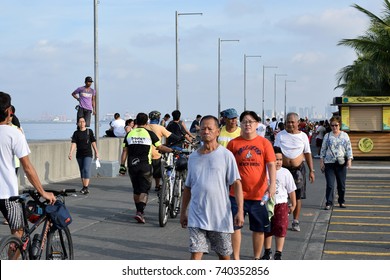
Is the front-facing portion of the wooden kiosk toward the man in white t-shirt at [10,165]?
yes

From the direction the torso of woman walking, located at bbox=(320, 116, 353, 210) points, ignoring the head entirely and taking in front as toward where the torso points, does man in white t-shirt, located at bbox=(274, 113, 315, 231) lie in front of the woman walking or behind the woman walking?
in front

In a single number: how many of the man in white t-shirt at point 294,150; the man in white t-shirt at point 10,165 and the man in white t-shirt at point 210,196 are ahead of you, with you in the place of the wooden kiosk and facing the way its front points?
3

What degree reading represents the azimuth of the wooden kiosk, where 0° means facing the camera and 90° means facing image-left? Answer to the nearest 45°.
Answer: approximately 0°

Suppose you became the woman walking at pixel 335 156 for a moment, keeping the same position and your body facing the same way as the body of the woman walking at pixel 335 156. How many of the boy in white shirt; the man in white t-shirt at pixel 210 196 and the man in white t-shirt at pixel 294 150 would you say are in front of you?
3

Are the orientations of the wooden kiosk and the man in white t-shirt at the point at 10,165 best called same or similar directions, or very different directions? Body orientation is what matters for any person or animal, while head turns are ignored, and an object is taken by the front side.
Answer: very different directions

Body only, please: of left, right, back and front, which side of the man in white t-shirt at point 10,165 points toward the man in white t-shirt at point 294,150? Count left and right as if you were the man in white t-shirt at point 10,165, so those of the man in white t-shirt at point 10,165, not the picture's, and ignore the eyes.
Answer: front
